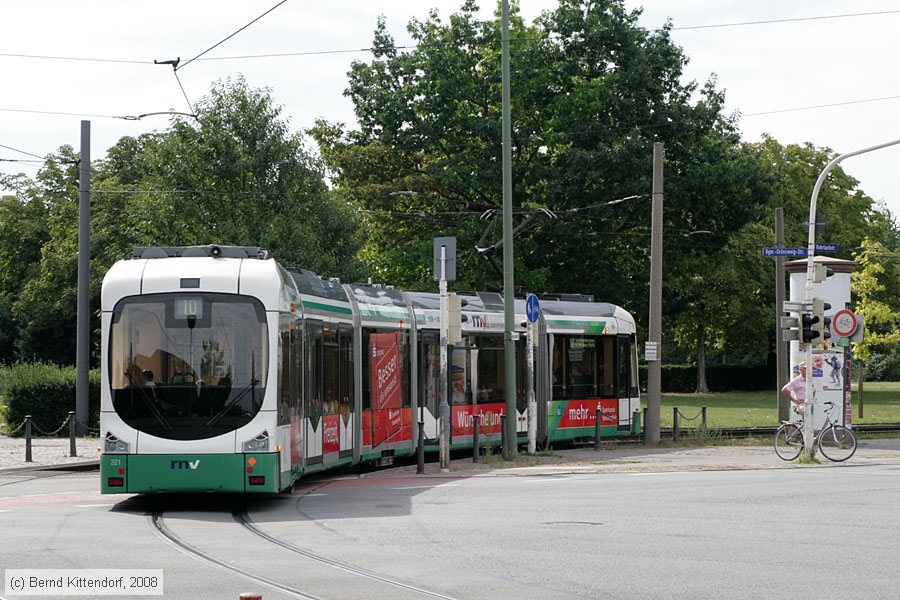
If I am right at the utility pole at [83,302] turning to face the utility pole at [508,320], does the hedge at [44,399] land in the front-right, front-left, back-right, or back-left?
back-left

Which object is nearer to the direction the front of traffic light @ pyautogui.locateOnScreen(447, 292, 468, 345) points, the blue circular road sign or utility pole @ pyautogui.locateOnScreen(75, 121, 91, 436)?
the blue circular road sign

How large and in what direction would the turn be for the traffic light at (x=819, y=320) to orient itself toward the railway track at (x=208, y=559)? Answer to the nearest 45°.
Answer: approximately 90° to its right

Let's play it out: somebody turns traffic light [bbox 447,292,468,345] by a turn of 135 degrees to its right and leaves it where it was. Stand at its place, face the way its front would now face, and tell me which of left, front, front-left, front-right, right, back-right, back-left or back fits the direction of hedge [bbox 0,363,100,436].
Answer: right
